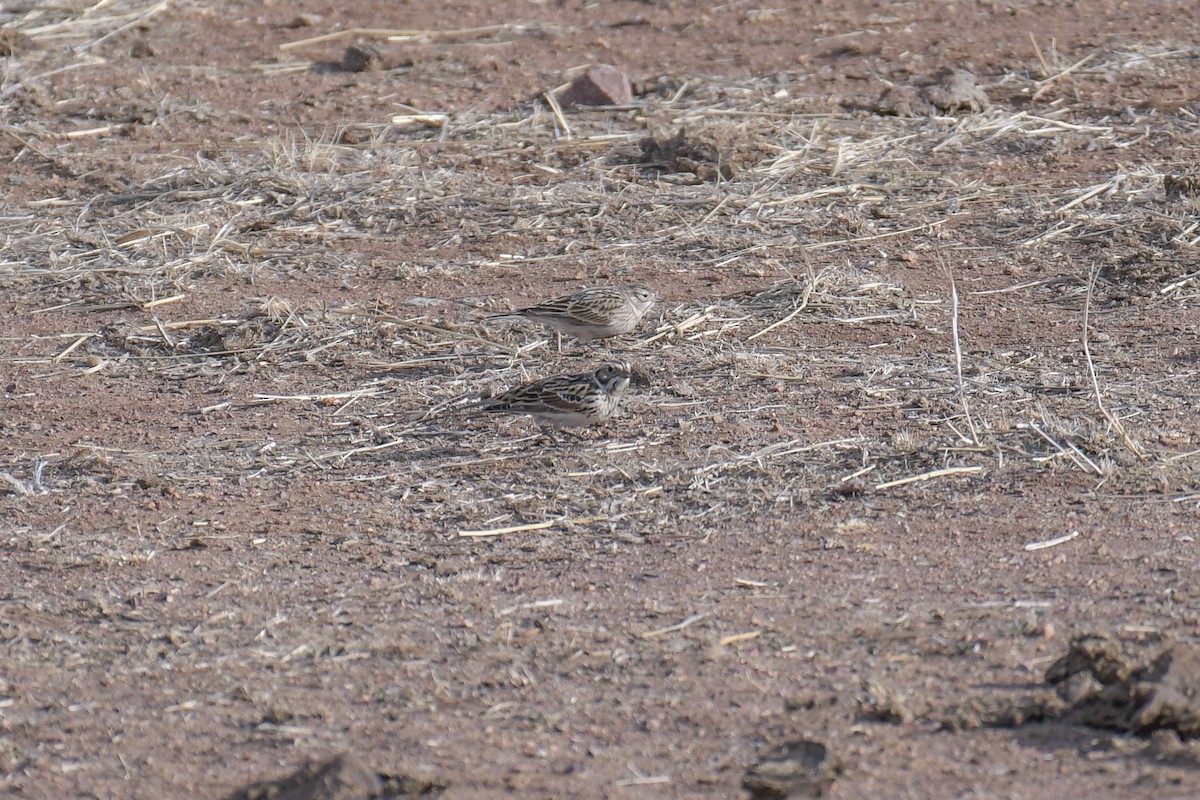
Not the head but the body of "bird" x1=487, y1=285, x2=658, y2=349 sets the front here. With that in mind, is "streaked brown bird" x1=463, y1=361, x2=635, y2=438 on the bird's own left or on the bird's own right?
on the bird's own right

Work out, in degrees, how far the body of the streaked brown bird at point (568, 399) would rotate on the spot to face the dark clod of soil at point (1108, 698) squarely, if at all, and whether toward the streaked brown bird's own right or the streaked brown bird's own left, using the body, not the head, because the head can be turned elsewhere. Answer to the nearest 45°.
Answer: approximately 45° to the streaked brown bird's own right

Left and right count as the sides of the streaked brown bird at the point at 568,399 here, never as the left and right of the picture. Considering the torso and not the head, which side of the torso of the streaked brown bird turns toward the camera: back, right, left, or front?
right

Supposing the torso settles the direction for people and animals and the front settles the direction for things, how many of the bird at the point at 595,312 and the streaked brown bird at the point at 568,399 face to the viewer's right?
2

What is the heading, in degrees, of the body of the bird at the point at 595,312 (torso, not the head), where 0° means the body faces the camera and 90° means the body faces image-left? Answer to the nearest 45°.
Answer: approximately 270°

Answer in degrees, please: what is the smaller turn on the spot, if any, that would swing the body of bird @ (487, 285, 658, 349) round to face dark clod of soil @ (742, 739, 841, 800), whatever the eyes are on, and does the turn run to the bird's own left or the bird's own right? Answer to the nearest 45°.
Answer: approximately 90° to the bird's own right

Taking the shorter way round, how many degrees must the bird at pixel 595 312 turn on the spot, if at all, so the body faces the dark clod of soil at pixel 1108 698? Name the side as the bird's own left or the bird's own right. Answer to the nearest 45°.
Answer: approximately 90° to the bird's own right

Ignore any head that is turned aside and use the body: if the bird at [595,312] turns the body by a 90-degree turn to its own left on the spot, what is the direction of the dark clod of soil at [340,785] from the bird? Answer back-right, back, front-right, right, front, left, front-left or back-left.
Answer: back

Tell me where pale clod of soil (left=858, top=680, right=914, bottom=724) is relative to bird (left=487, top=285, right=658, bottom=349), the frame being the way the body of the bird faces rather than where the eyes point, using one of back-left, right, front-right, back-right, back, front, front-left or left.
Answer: right

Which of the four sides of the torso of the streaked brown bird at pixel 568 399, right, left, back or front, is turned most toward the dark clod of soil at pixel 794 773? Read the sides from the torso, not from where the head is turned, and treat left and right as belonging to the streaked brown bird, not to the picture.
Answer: right

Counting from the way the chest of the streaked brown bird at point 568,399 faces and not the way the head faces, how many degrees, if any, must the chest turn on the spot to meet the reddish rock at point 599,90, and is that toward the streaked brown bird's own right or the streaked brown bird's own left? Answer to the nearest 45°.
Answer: approximately 90° to the streaked brown bird's own left
